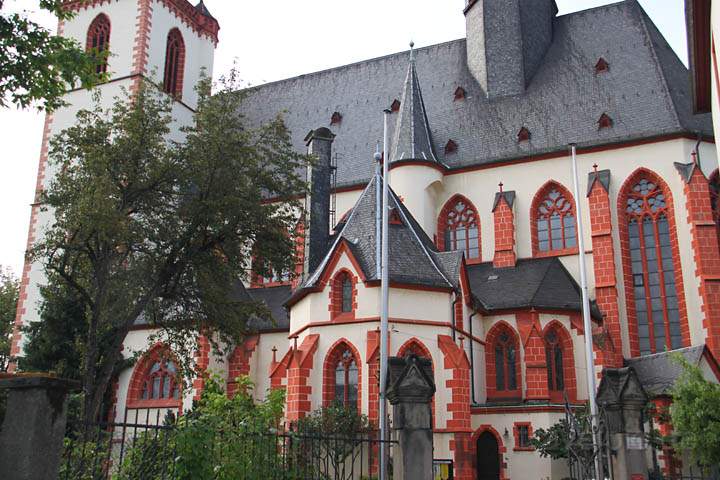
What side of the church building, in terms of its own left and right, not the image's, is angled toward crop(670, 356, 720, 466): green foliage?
back

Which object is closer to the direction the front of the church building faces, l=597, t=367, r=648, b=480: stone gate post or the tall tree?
the tall tree

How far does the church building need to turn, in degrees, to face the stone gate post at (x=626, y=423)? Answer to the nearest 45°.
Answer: approximately 45° to its left

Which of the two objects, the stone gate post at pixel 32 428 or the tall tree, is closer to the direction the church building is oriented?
the tall tree

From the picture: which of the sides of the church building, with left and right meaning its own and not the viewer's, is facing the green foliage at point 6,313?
right

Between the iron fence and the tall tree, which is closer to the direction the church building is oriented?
the tall tree

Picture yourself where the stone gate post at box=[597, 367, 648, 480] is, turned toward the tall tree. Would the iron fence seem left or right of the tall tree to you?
left

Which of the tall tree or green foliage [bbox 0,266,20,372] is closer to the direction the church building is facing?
the green foliage

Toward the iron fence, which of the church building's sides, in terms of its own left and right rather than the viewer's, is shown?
left
